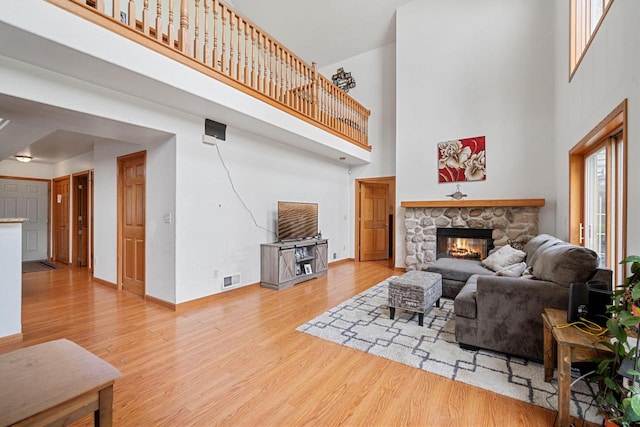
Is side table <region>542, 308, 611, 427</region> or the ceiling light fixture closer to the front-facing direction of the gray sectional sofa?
the ceiling light fixture

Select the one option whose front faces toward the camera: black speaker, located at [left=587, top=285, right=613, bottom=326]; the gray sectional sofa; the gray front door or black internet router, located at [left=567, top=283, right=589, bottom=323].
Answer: the gray front door

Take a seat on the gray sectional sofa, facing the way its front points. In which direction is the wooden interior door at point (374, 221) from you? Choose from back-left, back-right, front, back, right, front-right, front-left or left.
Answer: front-right

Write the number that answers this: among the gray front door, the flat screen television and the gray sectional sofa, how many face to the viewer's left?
1

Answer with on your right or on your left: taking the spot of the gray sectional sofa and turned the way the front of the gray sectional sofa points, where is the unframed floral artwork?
on your right

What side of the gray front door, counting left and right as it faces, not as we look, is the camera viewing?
front

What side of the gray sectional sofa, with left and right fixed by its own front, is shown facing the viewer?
left

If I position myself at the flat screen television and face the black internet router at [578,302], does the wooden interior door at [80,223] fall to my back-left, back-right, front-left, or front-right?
back-right

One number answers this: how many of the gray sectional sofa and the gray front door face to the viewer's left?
1
